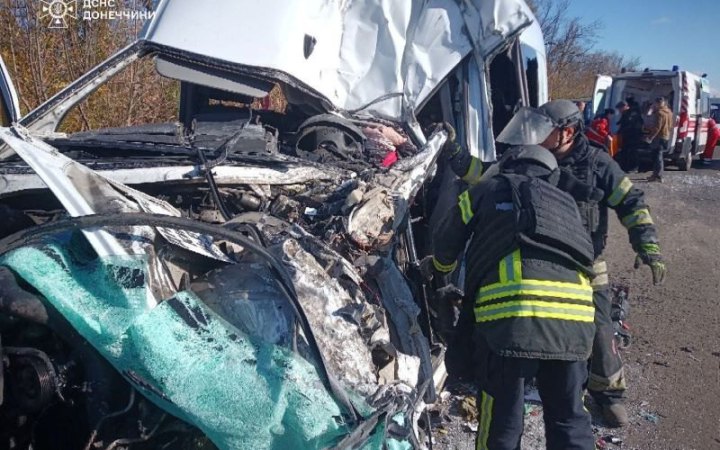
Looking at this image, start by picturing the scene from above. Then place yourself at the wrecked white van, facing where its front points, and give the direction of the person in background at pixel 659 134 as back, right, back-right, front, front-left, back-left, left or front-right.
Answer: back

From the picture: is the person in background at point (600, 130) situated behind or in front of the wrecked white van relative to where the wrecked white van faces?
behind

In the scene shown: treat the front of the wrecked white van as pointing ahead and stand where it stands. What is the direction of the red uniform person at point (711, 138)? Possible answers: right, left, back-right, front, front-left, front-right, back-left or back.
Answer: back

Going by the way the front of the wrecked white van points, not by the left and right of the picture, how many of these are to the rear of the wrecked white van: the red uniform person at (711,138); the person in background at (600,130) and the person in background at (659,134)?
3

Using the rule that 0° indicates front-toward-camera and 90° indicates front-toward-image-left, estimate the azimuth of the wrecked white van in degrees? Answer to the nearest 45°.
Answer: approximately 45°

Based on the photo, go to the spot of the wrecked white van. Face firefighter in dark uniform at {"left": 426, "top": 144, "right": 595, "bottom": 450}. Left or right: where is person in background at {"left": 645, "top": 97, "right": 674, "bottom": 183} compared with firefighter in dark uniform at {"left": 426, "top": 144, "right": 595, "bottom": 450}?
left

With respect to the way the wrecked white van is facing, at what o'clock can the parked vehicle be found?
The parked vehicle is roughly at 6 o'clock from the wrecked white van.

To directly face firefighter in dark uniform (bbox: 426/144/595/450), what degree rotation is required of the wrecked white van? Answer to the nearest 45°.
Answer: approximately 45° to its left
